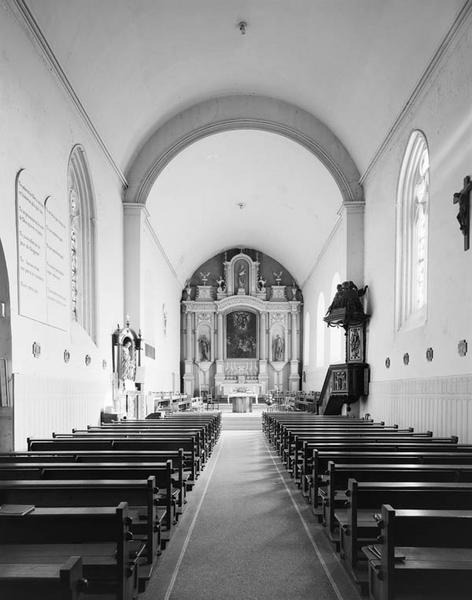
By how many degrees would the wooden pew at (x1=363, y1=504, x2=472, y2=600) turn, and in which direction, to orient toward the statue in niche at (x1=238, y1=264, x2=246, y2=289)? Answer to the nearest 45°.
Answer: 0° — it already faces it

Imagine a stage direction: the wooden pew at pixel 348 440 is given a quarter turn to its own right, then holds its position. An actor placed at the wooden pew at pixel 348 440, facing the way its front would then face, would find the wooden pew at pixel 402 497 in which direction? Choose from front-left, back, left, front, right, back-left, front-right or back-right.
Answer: right

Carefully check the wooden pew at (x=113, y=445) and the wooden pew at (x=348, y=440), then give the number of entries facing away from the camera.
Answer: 2

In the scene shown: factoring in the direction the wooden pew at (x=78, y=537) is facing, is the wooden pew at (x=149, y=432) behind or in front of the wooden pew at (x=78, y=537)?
in front

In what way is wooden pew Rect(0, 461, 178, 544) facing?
away from the camera

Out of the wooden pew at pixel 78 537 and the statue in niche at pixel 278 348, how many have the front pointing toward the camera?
1

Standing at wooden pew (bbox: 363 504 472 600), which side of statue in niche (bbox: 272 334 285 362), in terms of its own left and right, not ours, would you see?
front

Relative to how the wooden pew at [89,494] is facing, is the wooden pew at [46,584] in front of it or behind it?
behind

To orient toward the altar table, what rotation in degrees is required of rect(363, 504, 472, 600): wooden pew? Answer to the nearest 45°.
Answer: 0° — it already faces it

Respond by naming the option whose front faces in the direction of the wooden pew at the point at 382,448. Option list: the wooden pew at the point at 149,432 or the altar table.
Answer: the altar table

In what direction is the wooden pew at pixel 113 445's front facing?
away from the camera

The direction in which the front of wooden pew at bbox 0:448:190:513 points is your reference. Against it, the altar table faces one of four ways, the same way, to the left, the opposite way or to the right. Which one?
the opposite way

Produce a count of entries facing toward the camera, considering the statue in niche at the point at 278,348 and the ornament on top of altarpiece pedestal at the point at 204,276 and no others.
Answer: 2

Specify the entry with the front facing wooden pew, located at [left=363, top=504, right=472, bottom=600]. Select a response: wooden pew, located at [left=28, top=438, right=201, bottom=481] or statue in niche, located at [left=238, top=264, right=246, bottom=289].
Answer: the statue in niche

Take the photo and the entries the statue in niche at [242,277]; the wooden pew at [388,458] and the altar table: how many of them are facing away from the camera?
1
